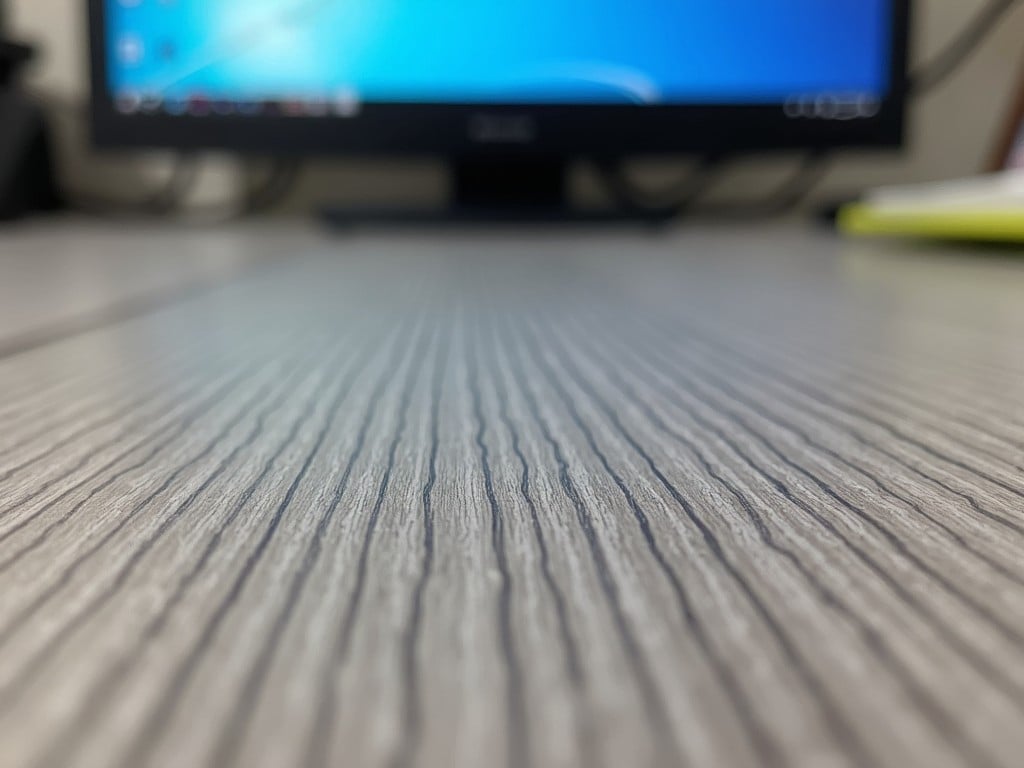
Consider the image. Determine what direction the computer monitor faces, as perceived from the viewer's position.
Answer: facing the viewer
